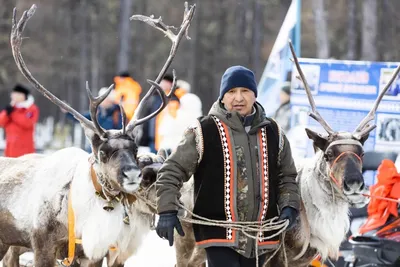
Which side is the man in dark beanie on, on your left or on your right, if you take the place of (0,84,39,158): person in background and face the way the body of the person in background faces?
on your left

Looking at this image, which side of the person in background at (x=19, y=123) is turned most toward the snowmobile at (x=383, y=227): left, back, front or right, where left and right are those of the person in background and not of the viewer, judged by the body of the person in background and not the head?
left

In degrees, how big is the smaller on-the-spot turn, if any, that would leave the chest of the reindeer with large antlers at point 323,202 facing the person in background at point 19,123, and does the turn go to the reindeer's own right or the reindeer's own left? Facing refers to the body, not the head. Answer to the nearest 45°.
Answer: approximately 180°

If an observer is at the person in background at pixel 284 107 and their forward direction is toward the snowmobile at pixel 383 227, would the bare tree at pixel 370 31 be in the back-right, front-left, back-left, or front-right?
back-left

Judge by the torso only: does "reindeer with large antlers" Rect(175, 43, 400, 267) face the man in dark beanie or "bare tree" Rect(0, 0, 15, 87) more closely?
the man in dark beanie
